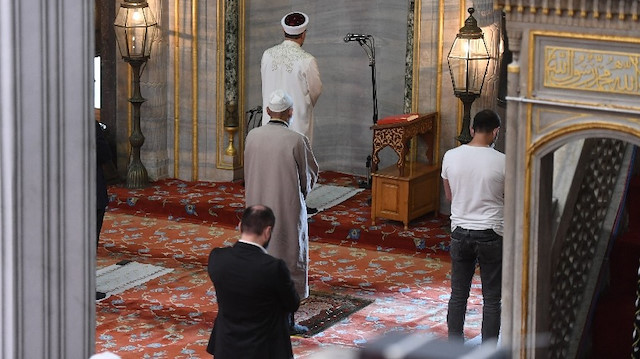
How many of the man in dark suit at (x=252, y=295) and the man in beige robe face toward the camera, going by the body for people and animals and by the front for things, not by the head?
0

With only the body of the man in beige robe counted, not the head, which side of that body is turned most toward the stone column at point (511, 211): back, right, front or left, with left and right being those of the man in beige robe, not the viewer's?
right

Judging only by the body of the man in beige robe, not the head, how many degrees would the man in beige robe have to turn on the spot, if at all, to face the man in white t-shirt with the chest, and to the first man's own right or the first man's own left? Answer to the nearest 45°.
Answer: approximately 90° to the first man's own right

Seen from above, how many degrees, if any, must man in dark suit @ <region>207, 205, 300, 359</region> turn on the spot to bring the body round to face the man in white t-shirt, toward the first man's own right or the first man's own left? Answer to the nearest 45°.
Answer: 0° — they already face them

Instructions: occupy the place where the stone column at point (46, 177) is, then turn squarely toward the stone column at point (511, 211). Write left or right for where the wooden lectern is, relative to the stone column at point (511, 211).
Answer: left

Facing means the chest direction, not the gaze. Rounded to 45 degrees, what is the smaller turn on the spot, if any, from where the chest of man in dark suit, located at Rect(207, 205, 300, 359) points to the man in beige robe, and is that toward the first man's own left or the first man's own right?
approximately 45° to the first man's own left

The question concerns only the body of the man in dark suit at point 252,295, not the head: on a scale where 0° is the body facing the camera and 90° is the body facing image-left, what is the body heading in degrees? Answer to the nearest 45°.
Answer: approximately 225°

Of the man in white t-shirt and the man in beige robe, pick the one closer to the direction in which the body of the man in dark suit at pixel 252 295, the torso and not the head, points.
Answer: the man in white t-shirt

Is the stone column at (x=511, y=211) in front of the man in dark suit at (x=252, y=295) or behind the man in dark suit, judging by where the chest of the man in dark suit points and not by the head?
in front

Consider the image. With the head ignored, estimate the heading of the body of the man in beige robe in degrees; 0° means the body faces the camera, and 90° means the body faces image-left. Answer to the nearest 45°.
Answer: approximately 225°
